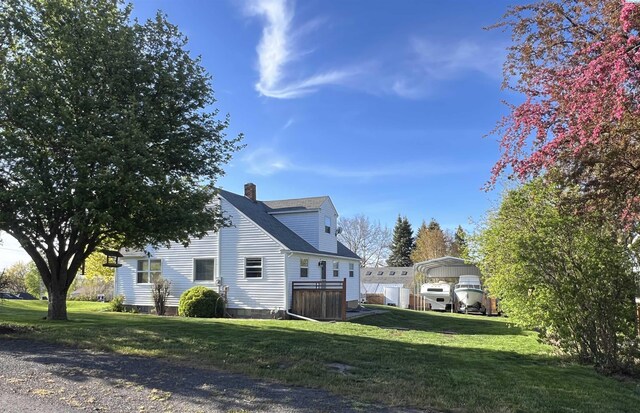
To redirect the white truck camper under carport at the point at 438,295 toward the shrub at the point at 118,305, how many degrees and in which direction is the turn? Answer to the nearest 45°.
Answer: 0° — it already faces it

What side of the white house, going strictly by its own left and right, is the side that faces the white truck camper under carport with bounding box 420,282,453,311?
left

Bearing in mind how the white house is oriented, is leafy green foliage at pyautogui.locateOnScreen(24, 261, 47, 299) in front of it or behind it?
behind

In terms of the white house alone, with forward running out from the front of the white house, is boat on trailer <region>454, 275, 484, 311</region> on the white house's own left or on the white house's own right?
on the white house's own left

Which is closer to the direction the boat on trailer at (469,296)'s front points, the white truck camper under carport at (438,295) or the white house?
the white house

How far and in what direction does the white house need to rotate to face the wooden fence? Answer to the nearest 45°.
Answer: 0° — it already faces it

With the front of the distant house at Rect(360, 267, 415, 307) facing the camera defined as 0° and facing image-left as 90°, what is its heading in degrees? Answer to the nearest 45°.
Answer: approximately 0°

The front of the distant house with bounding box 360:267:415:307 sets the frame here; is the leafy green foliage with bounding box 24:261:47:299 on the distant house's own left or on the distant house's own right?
on the distant house's own right

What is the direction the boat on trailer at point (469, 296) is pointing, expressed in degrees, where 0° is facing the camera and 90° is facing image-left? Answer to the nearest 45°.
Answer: approximately 0°

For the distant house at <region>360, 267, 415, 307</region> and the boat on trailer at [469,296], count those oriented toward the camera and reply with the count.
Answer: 2
